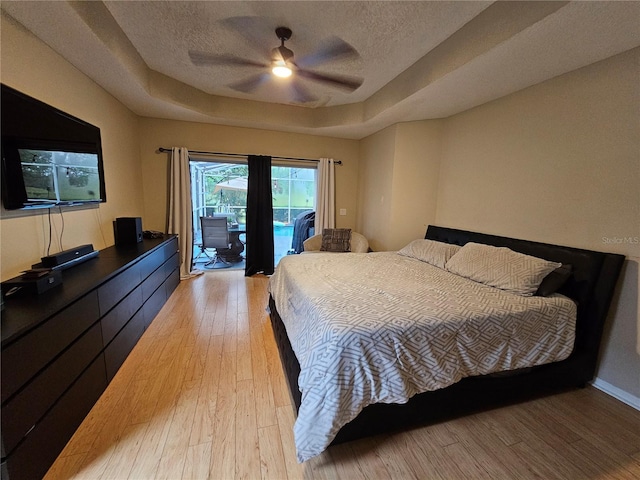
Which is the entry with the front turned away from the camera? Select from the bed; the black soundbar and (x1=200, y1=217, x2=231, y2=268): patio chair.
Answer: the patio chair

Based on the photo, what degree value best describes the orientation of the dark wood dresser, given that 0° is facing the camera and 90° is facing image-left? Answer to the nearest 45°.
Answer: approximately 315°

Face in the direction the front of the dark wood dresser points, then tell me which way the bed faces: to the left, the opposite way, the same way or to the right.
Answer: the opposite way

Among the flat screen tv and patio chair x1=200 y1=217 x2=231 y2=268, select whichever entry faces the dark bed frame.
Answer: the flat screen tv

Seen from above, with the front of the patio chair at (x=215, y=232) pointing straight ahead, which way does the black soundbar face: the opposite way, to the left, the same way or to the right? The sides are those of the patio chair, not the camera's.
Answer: to the right

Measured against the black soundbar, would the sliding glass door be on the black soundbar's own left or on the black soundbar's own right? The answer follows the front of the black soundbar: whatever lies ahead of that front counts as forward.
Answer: on the black soundbar's own left

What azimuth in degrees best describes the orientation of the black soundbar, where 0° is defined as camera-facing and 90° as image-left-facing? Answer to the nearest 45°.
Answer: approximately 315°

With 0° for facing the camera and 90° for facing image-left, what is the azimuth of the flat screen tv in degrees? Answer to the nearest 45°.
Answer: approximately 315°

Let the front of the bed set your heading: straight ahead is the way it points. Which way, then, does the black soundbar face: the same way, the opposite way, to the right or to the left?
the opposite way

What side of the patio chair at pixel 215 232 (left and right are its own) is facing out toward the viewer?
back

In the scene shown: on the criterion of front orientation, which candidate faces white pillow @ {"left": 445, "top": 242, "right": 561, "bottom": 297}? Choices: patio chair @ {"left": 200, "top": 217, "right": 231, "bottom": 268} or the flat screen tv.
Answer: the flat screen tv

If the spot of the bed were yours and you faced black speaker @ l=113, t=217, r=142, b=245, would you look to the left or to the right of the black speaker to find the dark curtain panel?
right

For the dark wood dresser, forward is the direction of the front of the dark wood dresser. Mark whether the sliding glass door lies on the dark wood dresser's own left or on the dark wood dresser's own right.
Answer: on the dark wood dresser's own left

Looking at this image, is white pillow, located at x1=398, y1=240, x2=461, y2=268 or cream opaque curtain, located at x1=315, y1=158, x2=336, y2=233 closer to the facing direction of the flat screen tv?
the white pillow
